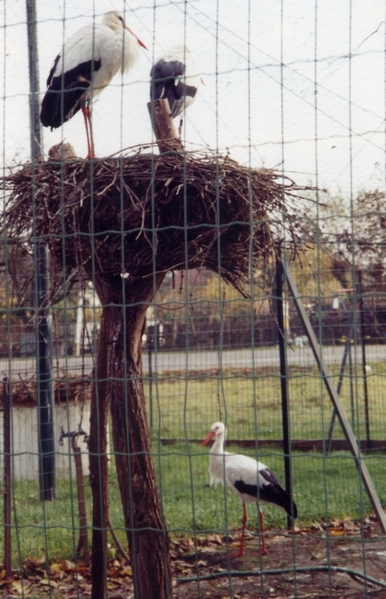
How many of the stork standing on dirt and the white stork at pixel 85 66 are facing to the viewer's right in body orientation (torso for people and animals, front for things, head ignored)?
1

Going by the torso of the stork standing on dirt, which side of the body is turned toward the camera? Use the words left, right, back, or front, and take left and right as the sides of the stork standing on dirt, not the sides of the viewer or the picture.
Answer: left

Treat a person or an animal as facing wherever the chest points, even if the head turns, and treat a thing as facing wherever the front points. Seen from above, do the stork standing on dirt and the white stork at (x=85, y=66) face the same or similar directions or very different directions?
very different directions

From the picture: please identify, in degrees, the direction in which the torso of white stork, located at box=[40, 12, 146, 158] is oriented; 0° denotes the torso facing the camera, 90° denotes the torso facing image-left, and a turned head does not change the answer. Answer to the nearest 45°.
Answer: approximately 270°

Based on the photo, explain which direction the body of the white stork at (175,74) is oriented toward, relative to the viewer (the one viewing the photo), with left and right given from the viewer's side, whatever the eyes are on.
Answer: facing away from the viewer and to the right of the viewer

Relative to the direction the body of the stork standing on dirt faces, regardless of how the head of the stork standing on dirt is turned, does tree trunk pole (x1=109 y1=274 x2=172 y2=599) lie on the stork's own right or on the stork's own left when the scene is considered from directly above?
on the stork's own left
